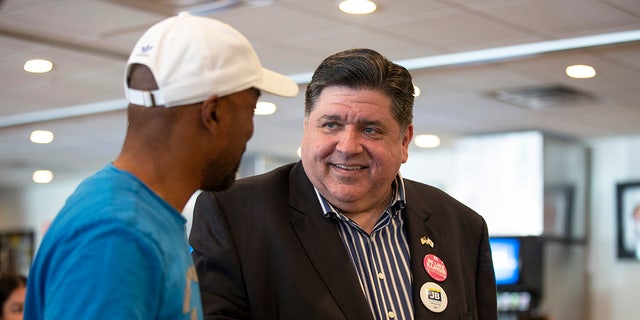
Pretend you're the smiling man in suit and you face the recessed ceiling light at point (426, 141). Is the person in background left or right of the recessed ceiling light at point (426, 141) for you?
left

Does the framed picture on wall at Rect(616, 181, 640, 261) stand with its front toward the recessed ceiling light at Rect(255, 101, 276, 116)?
yes

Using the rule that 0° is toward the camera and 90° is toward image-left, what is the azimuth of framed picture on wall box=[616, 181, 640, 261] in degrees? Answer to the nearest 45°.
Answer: approximately 45°

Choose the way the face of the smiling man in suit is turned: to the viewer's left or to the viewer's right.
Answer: to the viewer's left
